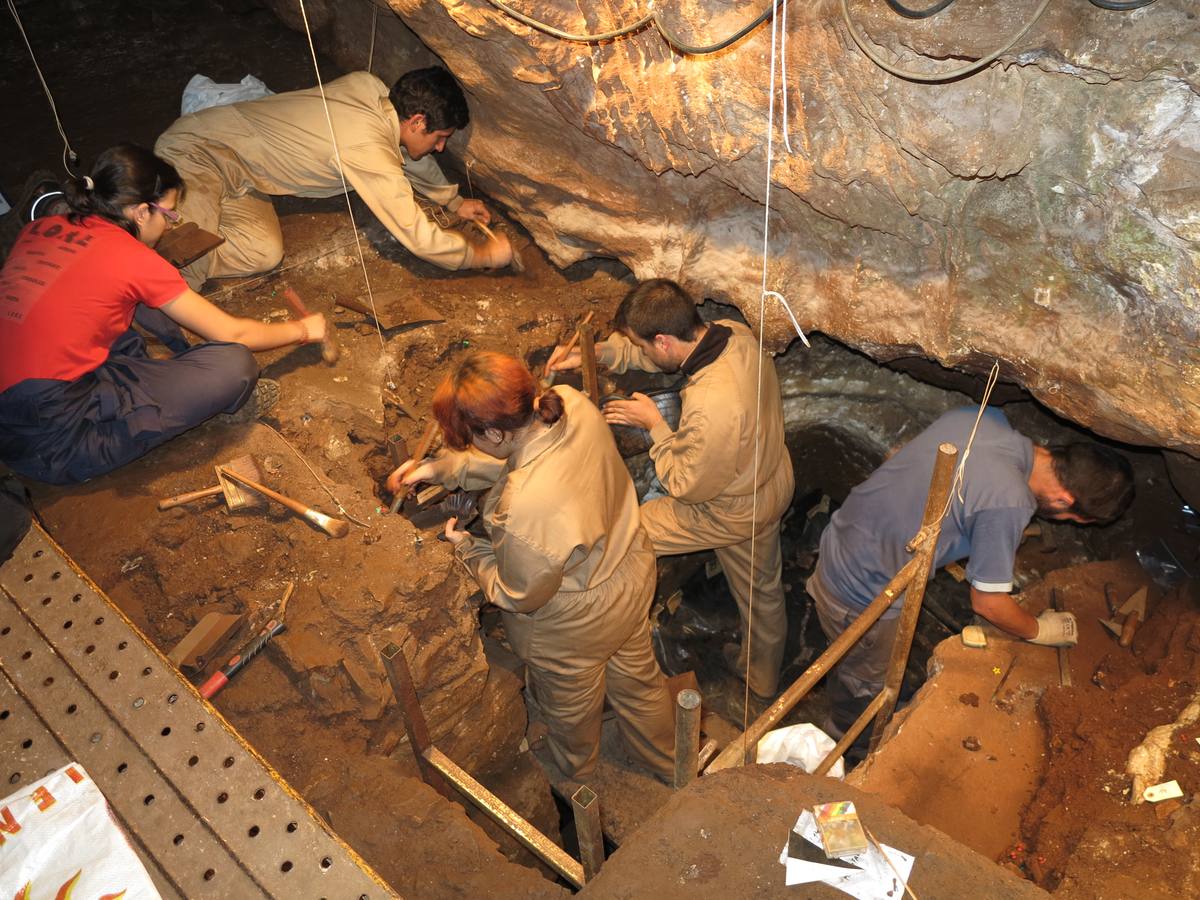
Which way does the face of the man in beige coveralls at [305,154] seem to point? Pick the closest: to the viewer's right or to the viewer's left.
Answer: to the viewer's right

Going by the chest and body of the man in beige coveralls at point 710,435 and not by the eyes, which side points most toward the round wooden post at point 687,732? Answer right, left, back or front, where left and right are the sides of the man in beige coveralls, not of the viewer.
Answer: left

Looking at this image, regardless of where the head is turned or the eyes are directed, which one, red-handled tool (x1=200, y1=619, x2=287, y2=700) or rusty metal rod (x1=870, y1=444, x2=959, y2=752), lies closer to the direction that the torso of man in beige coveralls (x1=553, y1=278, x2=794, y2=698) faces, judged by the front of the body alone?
the red-handled tool

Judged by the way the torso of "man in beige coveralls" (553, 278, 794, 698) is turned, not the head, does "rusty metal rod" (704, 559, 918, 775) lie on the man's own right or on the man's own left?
on the man's own left

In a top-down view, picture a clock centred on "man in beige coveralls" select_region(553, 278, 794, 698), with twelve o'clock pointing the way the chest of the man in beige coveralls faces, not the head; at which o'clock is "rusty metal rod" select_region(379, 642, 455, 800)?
The rusty metal rod is roughly at 10 o'clock from the man in beige coveralls.

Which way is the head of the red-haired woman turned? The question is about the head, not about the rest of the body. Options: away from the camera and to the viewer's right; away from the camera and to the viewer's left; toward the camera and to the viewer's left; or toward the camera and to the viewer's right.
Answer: away from the camera and to the viewer's left

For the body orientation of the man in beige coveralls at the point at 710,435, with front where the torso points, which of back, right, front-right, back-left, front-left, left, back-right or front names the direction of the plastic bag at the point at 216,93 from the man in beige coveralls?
front-right

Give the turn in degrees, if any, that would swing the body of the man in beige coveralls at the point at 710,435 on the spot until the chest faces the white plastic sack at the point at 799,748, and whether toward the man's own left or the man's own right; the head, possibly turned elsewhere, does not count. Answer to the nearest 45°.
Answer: approximately 90° to the man's own left

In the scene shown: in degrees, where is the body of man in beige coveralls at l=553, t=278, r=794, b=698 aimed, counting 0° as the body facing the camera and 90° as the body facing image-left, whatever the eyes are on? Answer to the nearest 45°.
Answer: approximately 90°

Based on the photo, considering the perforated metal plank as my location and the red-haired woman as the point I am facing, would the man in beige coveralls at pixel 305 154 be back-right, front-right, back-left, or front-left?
front-left
